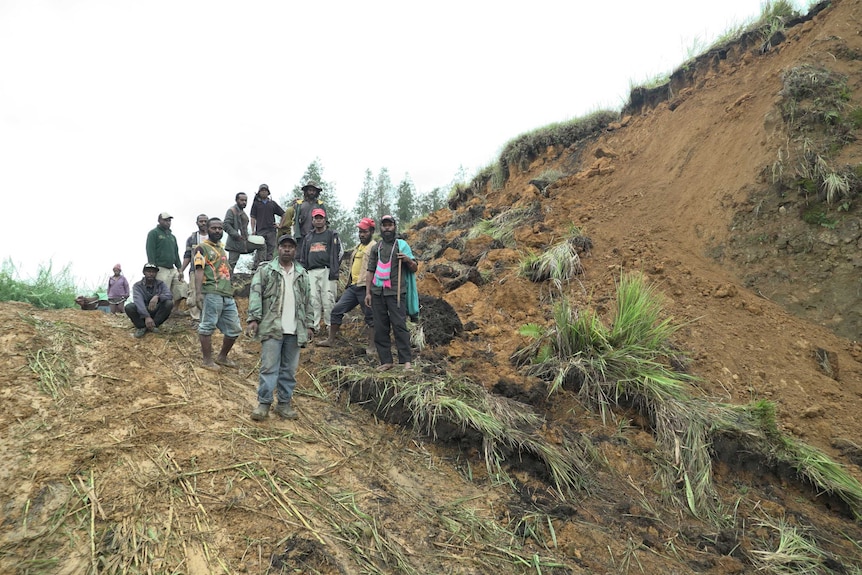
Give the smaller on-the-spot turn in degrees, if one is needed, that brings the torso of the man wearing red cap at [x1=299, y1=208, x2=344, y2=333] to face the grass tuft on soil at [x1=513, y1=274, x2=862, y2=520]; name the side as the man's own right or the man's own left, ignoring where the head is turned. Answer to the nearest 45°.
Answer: approximately 45° to the man's own left

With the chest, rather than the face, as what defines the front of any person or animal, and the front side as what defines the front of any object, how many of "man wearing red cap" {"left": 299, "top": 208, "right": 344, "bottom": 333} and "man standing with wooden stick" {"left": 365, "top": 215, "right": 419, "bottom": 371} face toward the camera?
2

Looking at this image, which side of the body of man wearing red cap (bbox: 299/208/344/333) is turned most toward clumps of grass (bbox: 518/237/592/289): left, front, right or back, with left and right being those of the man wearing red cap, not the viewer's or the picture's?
left

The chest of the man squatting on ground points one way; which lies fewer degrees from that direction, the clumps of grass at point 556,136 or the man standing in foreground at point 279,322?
the man standing in foreground

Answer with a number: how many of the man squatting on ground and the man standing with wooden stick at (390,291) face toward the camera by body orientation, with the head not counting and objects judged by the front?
2

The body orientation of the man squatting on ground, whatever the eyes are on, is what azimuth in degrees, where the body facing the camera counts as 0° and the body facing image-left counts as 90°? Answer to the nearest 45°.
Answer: approximately 0°

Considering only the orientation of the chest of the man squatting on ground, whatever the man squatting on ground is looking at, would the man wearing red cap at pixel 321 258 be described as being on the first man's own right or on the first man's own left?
on the first man's own left

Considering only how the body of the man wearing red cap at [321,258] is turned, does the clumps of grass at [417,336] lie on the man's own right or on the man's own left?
on the man's own left
